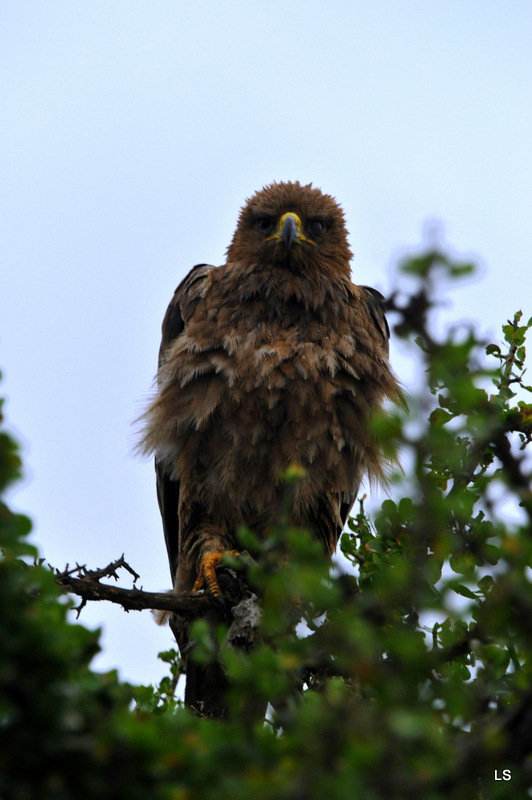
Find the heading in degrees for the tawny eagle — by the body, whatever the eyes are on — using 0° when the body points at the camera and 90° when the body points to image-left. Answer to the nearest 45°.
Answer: approximately 0°
